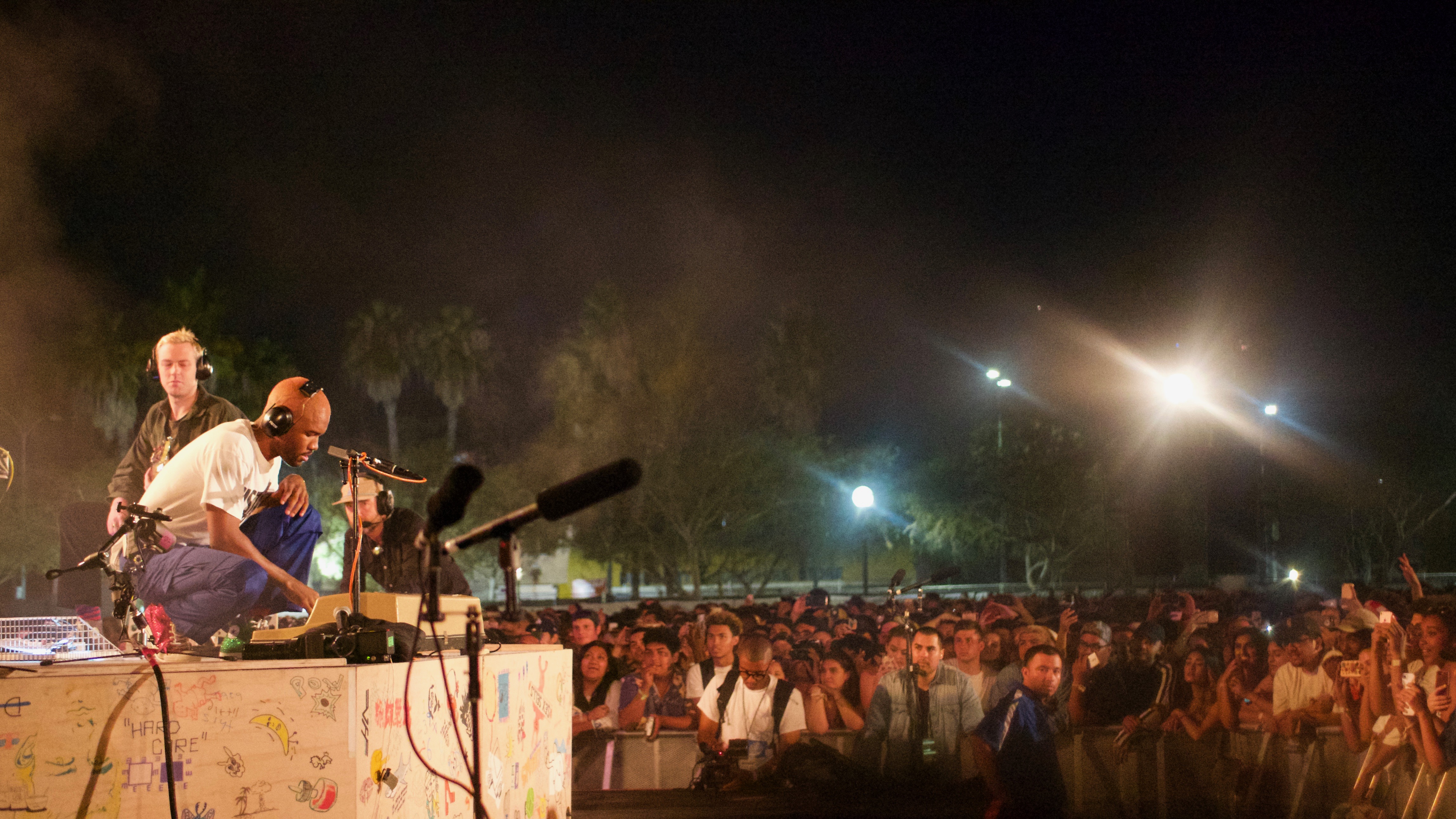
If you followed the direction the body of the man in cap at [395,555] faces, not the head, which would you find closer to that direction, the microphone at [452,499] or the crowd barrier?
the microphone

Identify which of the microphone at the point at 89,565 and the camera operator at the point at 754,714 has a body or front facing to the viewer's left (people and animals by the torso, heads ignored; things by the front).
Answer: the microphone

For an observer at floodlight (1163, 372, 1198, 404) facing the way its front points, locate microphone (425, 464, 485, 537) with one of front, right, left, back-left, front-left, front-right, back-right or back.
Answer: front

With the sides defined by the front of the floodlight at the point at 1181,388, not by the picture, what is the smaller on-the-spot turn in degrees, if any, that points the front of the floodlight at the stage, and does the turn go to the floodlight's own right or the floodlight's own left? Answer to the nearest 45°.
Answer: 0° — it already faces it

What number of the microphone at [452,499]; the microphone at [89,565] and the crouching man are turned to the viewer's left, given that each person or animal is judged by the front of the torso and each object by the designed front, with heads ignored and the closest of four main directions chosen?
1

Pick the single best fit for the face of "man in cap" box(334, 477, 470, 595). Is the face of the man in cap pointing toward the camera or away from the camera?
toward the camera

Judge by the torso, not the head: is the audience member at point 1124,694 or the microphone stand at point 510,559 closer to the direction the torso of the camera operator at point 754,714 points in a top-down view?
the microphone stand

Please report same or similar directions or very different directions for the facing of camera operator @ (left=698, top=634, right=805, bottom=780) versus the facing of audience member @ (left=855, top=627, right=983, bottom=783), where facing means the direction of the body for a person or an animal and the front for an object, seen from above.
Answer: same or similar directions

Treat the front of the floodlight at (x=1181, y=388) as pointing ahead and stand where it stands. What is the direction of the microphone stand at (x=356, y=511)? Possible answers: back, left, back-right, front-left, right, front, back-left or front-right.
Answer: front

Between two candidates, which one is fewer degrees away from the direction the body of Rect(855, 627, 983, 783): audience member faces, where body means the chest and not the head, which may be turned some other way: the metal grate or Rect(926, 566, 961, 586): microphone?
the metal grate

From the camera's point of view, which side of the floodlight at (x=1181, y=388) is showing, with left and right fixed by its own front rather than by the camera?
front
